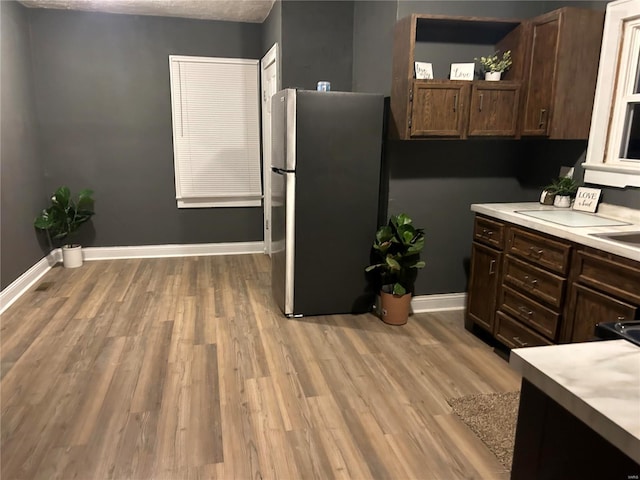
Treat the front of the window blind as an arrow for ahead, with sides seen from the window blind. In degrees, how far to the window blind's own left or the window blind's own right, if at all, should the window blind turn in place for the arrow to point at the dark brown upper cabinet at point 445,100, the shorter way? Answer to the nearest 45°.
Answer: approximately 45° to the window blind's own left

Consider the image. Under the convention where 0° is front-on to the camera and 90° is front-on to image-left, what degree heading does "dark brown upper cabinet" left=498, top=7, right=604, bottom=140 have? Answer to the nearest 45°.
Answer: approximately 45°

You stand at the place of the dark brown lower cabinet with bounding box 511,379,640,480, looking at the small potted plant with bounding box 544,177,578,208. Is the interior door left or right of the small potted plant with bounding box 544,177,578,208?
left

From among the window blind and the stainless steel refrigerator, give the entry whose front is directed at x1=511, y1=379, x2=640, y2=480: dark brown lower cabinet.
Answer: the window blind

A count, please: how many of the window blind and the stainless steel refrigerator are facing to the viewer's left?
1

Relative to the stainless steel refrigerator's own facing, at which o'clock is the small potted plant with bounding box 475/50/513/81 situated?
The small potted plant is roughly at 6 o'clock from the stainless steel refrigerator.

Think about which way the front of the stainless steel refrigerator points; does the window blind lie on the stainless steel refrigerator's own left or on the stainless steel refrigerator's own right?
on the stainless steel refrigerator's own right

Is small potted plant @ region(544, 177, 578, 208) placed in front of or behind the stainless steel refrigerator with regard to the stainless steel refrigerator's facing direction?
behind

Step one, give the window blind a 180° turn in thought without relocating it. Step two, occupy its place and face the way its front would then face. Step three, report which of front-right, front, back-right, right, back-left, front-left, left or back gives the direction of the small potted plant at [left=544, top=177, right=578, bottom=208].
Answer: back-right

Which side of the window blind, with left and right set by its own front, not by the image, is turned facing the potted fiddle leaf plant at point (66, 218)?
right

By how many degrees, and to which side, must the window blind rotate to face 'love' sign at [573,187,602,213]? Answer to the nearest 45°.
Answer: approximately 45° to its left

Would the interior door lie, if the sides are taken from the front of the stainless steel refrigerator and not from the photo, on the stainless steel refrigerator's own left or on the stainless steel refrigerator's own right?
on the stainless steel refrigerator's own right

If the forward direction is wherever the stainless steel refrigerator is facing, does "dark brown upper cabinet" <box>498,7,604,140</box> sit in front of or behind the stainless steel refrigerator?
behind

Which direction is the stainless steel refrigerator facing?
to the viewer's left
